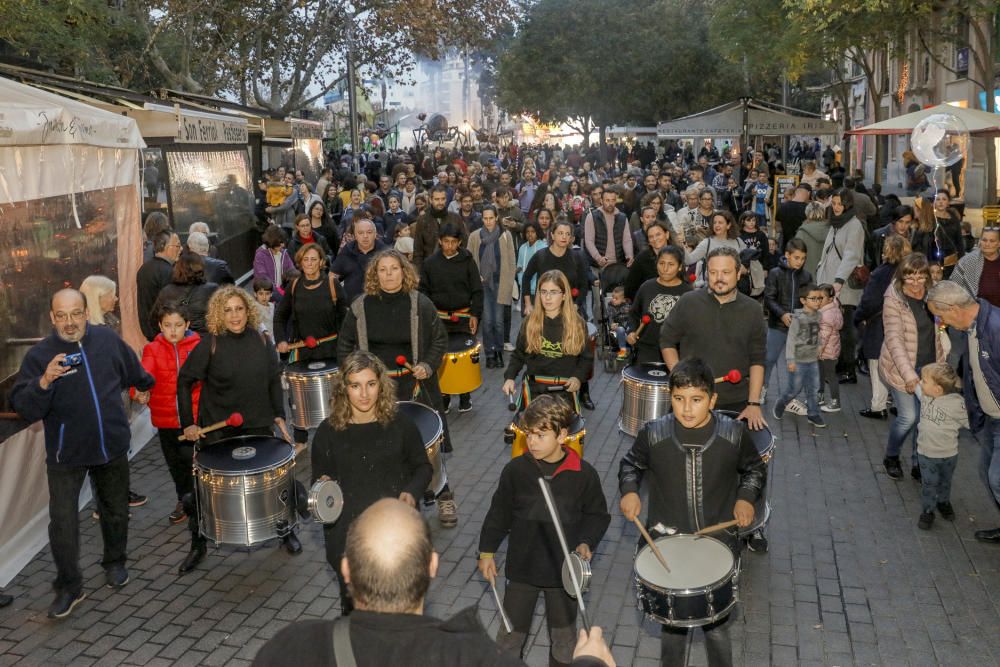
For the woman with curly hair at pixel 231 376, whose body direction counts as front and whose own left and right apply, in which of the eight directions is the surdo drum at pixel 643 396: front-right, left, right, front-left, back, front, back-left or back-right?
left

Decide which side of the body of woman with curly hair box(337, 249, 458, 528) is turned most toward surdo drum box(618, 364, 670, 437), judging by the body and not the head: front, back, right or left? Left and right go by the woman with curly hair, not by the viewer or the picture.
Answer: left

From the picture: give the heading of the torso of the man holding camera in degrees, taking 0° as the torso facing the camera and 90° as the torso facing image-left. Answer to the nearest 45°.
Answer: approximately 0°

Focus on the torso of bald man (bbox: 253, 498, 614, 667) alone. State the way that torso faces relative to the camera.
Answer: away from the camera

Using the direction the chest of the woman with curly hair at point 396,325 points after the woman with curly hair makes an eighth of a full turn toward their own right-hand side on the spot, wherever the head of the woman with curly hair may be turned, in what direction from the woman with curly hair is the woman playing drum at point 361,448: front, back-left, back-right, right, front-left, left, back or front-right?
front-left

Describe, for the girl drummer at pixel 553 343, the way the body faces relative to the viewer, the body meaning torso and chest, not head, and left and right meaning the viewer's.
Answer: facing the viewer

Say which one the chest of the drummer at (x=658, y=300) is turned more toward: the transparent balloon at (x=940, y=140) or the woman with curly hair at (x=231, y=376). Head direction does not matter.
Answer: the woman with curly hair

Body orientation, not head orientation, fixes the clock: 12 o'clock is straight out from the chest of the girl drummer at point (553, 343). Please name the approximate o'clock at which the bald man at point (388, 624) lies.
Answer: The bald man is roughly at 12 o'clock from the girl drummer.

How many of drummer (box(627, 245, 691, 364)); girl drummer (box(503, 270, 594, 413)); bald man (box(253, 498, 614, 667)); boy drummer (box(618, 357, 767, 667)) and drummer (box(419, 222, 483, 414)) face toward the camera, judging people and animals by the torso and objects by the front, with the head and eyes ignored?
4

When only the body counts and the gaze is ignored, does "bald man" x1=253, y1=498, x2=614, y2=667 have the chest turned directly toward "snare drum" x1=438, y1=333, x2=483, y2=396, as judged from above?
yes

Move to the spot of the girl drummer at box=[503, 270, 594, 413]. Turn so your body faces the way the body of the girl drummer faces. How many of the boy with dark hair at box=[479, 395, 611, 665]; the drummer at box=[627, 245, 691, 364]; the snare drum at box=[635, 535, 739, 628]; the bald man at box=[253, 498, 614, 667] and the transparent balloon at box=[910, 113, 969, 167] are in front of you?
3

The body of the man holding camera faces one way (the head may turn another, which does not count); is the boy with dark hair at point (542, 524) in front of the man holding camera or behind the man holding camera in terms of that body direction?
in front

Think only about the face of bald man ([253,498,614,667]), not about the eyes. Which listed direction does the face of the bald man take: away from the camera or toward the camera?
away from the camera

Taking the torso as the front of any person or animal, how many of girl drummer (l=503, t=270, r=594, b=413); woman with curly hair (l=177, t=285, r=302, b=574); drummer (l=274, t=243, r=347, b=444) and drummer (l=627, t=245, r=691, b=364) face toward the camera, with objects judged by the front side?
4

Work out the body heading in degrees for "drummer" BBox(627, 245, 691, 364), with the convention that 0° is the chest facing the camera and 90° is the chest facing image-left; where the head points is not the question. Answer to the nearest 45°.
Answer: approximately 0°
